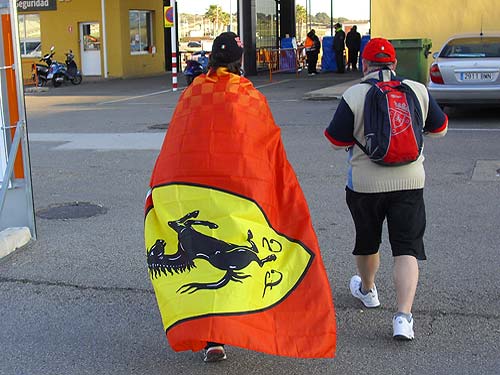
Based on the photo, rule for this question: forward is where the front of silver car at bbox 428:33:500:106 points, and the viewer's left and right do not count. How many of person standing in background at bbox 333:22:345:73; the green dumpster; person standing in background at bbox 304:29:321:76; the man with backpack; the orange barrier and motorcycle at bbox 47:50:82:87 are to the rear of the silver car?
1

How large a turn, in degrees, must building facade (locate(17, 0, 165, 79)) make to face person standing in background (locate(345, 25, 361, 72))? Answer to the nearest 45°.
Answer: approximately 90° to its left

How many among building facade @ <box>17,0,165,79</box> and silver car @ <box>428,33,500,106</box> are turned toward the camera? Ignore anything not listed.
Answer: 1

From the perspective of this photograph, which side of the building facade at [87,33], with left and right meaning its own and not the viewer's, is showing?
front

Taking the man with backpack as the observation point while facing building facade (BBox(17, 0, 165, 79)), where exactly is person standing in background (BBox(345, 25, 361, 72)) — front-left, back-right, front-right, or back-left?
front-right

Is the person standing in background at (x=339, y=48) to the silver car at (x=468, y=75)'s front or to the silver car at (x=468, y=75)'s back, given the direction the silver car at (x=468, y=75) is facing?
to the front

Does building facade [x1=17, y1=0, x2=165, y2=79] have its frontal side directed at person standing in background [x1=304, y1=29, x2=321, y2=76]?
no

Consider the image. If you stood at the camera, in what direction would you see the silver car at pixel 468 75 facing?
facing away from the viewer

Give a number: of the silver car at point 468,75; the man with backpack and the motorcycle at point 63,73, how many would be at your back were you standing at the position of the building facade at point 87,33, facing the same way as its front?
0

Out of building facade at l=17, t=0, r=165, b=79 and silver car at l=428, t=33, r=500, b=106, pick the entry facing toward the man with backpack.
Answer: the building facade

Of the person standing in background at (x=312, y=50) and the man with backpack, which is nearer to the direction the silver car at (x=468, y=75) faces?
the person standing in background

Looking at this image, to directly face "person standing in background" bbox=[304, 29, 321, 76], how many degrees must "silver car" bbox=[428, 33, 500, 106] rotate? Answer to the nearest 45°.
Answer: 0° — it already faces them

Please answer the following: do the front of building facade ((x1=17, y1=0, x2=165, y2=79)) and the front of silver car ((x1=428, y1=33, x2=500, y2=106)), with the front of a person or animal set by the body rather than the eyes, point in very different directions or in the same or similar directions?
very different directions

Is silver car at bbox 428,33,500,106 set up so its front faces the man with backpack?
no

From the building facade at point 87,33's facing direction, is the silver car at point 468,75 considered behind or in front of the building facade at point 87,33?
in front

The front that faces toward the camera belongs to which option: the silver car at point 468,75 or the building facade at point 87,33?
the building facade

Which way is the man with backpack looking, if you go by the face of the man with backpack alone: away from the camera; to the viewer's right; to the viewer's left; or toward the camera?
away from the camera

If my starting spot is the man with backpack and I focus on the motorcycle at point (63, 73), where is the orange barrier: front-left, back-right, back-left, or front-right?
front-right
